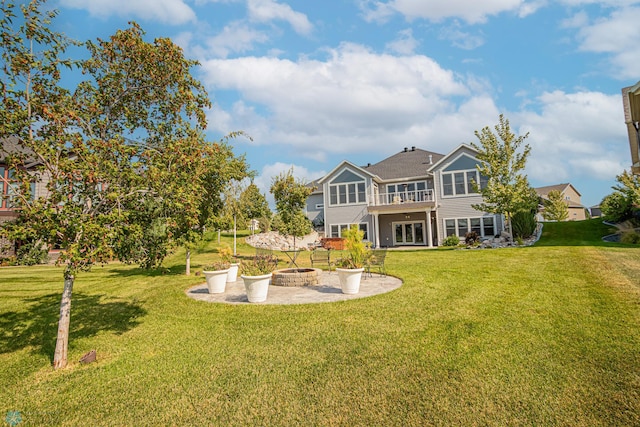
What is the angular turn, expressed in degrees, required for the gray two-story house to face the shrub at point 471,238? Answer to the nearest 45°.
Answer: approximately 45° to its left

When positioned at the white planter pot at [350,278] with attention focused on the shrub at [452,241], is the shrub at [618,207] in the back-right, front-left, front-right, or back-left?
front-right

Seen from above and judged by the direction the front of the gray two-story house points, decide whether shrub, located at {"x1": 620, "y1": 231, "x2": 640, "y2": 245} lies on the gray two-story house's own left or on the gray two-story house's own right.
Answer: on the gray two-story house's own left

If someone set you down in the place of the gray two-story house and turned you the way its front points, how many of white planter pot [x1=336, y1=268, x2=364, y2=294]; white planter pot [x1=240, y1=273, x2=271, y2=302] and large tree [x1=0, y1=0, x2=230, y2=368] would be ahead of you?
3

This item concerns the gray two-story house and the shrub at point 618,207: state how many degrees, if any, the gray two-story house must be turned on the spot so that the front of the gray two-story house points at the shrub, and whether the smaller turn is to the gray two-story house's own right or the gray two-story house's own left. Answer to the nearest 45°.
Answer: approximately 90° to the gray two-story house's own left

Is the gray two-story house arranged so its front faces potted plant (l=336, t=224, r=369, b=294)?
yes

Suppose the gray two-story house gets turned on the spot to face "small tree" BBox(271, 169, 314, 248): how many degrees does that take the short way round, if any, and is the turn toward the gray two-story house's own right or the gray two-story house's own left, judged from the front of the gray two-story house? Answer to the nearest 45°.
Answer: approximately 45° to the gray two-story house's own right

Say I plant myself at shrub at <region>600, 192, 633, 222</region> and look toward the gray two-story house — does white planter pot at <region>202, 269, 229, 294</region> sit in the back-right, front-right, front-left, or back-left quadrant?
front-left

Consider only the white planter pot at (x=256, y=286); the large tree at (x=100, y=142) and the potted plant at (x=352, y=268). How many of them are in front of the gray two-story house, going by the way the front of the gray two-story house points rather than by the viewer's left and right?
3
